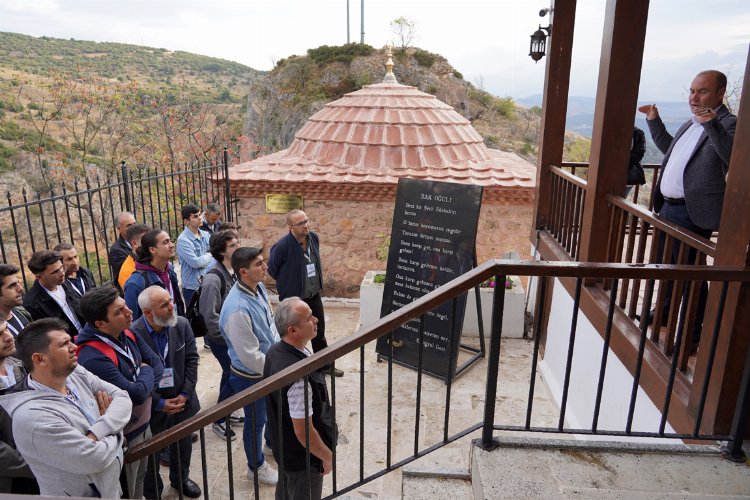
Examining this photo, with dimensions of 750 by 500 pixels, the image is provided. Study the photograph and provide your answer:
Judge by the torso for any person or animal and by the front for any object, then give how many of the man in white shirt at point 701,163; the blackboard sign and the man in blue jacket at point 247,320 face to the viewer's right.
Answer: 1

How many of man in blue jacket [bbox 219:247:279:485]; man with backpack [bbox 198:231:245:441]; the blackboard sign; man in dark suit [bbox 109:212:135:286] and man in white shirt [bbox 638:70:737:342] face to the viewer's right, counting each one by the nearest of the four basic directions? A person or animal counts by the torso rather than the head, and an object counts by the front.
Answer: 3

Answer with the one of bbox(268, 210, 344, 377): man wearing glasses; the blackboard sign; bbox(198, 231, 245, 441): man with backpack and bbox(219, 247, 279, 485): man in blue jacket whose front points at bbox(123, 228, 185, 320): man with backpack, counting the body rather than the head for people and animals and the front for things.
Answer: the blackboard sign

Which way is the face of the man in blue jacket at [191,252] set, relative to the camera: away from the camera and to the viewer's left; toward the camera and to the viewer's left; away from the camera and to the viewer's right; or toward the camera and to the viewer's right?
toward the camera and to the viewer's right

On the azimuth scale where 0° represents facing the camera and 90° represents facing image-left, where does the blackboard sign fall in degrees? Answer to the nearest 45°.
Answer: approximately 45°

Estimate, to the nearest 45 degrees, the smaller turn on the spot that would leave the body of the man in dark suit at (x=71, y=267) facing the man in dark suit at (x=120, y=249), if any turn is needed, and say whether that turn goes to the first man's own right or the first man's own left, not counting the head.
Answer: approximately 90° to the first man's own left

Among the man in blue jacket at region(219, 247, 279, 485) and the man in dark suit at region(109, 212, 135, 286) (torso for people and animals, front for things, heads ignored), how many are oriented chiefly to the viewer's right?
2

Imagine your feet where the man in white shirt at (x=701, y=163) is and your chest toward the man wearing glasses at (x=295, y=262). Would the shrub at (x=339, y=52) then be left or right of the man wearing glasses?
right

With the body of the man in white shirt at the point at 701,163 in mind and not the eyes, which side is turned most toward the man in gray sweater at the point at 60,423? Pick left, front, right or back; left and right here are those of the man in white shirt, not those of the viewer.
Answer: front

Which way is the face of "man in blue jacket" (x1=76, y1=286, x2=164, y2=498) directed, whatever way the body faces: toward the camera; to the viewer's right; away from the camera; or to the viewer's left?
to the viewer's right

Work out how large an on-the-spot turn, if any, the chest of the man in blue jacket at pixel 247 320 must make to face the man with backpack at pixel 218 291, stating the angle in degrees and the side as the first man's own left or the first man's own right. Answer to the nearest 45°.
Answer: approximately 90° to the first man's own left

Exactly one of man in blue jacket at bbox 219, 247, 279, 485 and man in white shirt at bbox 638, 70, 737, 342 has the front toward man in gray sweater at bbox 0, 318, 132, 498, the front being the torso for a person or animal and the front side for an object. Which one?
the man in white shirt

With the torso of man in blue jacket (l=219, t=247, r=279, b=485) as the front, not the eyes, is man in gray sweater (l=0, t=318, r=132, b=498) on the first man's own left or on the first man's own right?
on the first man's own right

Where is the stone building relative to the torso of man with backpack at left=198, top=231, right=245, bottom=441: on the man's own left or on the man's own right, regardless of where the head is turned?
on the man's own left
